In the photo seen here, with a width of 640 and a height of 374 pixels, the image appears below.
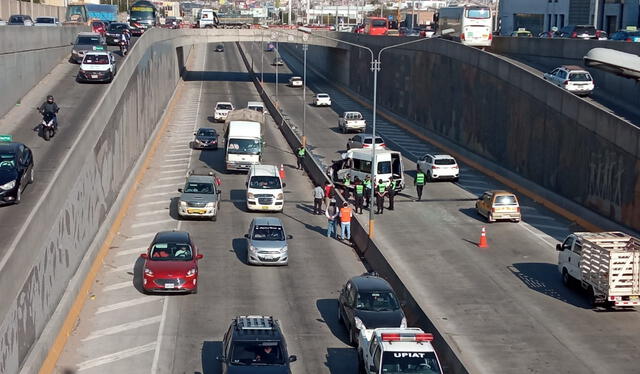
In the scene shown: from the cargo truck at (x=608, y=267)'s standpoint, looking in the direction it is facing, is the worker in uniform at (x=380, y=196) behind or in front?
in front

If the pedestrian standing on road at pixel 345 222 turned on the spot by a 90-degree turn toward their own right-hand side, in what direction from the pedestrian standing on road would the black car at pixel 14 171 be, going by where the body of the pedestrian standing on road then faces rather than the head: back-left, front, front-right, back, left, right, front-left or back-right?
back-right

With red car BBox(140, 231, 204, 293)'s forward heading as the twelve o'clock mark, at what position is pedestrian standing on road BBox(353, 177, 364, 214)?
The pedestrian standing on road is roughly at 7 o'clock from the red car.

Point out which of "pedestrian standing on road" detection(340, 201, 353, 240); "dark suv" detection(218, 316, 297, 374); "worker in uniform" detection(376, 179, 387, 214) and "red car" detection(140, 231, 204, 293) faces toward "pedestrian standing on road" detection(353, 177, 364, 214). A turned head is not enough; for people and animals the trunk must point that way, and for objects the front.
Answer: "pedestrian standing on road" detection(340, 201, 353, 240)

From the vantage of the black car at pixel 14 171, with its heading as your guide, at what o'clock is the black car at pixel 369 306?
the black car at pixel 369 306 is roughly at 9 o'clock from the black car at pixel 14 171.

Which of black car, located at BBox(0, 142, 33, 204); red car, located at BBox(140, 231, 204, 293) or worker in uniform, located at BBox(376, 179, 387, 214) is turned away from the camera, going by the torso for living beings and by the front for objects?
the worker in uniform

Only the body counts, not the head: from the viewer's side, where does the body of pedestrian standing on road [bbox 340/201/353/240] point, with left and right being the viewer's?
facing away from the viewer

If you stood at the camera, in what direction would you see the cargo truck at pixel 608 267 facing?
facing away from the viewer and to the left of the viewer

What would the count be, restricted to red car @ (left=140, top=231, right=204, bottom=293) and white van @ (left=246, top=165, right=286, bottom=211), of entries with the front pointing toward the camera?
2

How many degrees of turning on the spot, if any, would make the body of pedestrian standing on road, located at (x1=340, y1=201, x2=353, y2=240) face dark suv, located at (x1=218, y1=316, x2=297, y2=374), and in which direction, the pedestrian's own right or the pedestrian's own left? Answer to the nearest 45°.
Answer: approximately 180°
